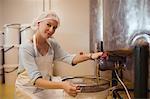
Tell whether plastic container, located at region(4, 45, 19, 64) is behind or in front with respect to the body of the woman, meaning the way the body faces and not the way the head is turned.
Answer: behind

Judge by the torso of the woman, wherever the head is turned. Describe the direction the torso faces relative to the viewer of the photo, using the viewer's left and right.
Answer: facing the viewer and to the right of the viewer
